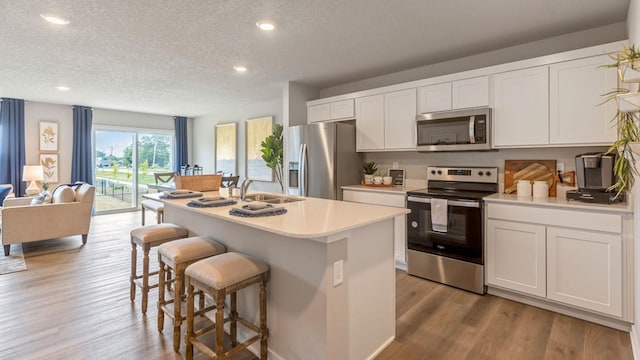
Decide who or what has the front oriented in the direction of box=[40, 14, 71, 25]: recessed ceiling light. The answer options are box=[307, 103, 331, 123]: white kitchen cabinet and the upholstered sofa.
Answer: the white kitchen cabinet

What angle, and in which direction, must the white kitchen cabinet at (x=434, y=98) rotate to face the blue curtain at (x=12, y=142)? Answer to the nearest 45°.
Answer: approximately 45° to its right

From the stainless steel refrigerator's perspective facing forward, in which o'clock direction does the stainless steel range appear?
The stainless steel range is roughly at 9 o'clock from the stainless steel refrigerator.

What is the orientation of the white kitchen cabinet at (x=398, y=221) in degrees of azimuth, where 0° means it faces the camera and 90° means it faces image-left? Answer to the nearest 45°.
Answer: approximately 45°

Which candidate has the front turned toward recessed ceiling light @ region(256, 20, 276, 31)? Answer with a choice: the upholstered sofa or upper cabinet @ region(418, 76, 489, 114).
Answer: the upper cabinet

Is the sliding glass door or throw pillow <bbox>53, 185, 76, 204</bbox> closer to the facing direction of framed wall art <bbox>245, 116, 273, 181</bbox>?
the throw pillow

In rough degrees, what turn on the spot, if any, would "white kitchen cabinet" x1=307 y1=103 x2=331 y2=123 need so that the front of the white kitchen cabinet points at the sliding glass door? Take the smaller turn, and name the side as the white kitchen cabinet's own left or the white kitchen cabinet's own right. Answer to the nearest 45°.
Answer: approximately 90° to the white kitchen cabinet's own right

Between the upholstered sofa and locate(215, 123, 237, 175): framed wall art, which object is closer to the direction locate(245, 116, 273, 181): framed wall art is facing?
the upholstered sofa
